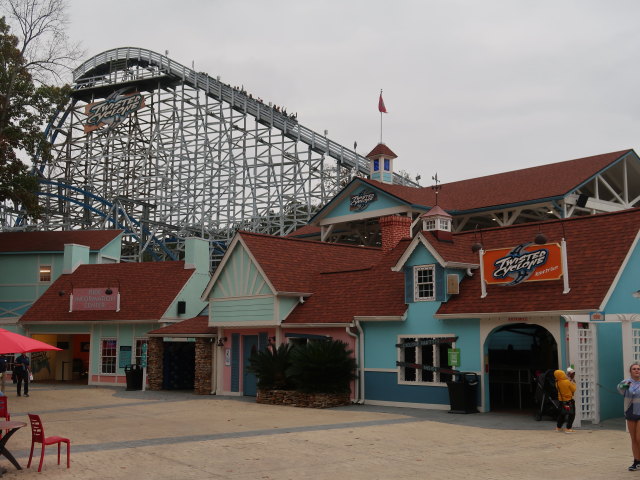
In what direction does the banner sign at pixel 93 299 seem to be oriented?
toward the camera

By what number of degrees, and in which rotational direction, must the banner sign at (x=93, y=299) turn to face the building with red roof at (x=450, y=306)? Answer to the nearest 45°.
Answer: approximately 45° to its left

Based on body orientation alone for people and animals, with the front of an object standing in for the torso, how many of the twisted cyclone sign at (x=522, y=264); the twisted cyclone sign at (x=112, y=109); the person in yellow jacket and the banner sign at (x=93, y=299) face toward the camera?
3

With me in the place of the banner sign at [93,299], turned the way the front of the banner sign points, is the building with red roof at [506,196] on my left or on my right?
on my left

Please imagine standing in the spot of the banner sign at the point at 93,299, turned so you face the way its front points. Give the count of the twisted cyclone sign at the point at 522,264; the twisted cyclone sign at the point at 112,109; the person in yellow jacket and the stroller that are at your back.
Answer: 1

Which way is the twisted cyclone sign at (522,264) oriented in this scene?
toward the camera

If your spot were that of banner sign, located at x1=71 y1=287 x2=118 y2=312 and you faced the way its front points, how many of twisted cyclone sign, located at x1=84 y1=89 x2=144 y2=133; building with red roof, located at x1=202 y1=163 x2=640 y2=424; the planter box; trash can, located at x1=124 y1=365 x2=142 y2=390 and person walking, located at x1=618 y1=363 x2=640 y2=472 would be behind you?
1

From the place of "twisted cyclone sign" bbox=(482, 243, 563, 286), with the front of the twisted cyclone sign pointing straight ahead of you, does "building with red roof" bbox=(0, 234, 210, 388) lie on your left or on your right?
on your right

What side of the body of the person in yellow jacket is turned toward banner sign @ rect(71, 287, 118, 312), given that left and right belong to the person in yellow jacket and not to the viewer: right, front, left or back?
left
